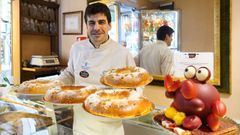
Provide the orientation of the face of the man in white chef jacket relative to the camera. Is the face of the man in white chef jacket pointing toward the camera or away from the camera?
toward the camera

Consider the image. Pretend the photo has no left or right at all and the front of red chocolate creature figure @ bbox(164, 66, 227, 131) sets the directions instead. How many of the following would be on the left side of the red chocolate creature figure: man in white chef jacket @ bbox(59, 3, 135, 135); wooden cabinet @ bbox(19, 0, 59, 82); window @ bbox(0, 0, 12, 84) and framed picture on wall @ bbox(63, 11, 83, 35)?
0

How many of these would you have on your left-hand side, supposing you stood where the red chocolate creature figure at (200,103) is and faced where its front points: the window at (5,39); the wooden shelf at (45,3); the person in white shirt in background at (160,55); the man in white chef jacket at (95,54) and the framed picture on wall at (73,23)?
0

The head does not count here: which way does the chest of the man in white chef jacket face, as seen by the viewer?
toward the camera

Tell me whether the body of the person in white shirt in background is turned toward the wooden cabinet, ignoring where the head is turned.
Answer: no

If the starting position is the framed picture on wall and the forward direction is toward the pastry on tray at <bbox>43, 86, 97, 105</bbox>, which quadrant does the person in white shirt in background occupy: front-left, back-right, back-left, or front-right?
front-left

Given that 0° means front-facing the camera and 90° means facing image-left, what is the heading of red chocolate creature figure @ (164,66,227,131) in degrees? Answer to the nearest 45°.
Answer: approximately 45°

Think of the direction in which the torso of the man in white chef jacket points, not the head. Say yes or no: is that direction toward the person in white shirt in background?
no

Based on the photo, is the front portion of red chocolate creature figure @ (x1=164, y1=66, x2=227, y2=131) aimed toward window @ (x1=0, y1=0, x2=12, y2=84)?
no
